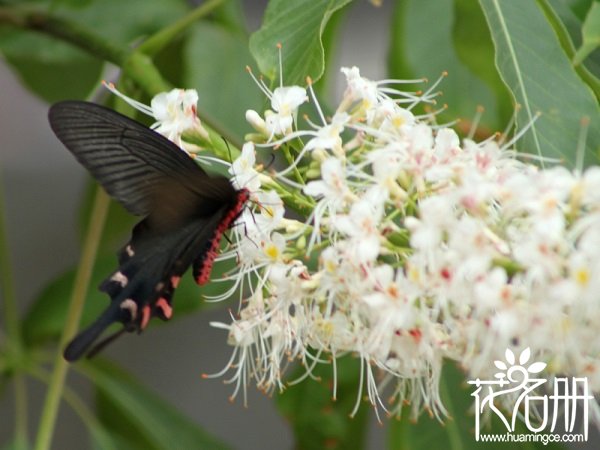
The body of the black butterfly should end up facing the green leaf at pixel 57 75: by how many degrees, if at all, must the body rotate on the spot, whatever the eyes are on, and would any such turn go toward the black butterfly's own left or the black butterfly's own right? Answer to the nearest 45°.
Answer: approximately 90° to the black butterfly's own left

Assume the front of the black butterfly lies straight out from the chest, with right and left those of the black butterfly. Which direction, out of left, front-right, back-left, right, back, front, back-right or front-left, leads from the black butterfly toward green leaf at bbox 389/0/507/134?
front-left

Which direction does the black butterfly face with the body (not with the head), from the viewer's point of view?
to the viewer's right

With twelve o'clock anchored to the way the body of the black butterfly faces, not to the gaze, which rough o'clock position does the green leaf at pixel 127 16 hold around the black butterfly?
The green leaf is roughly at 9 o'clock from the black butterfly.
